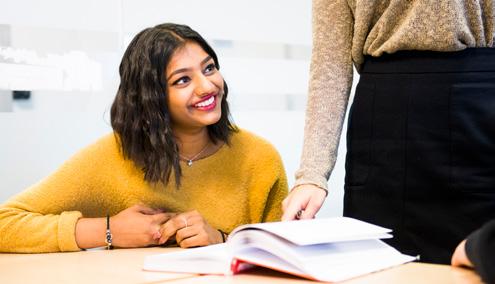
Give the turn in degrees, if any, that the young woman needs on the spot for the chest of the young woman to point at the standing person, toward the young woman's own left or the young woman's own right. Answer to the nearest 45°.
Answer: approximately 45° to the young woman's own left

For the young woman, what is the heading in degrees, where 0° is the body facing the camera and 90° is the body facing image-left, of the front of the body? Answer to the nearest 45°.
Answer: approximately 0°

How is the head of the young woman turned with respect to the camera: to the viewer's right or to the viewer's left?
to the viewer's right

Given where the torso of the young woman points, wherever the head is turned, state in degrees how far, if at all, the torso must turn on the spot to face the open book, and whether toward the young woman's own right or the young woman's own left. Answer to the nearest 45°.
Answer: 0° — they already face it
